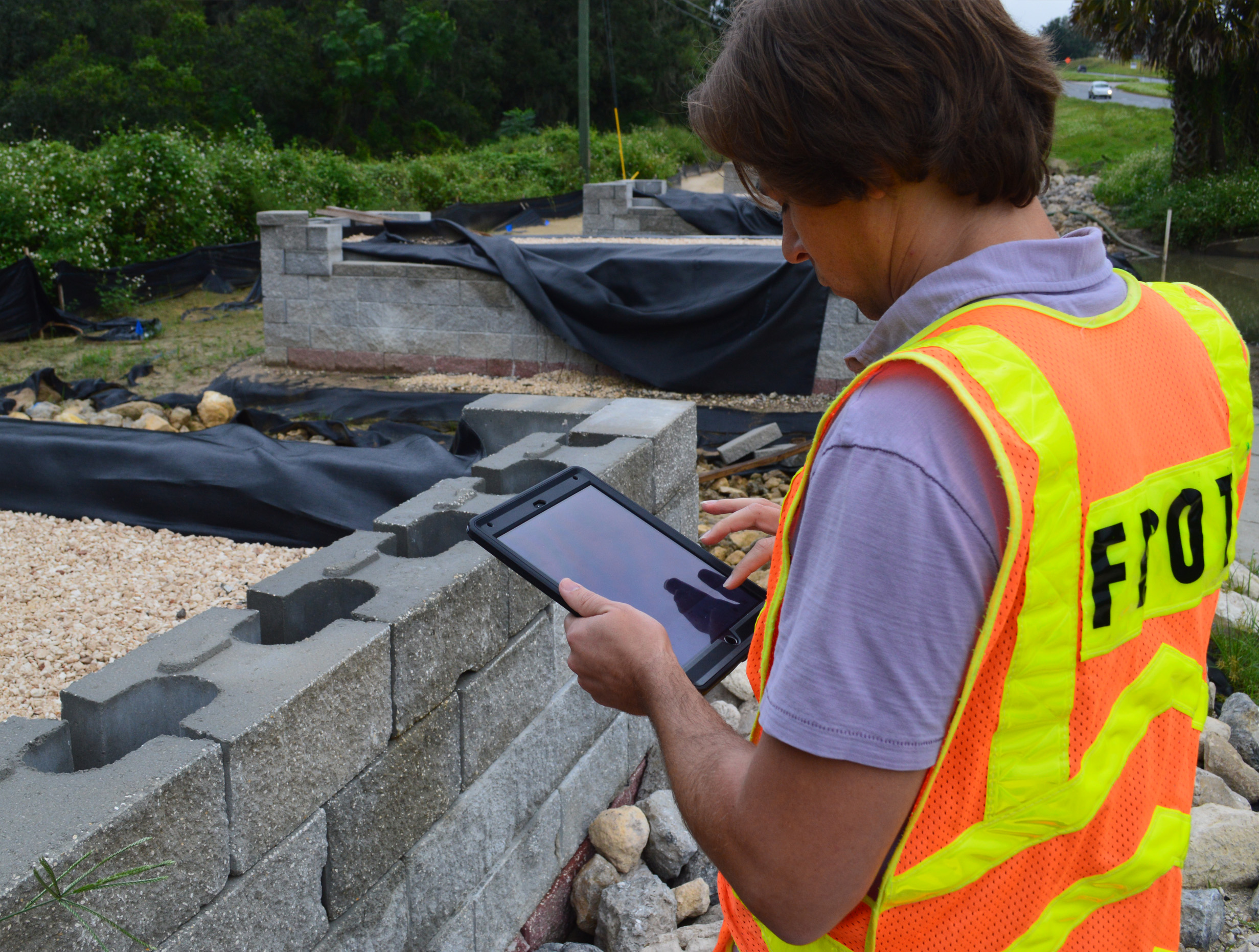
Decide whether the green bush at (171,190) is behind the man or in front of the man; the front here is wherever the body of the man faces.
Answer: in front

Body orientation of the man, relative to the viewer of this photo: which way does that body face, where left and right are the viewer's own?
facing away from the viewer and to the left of the viewer

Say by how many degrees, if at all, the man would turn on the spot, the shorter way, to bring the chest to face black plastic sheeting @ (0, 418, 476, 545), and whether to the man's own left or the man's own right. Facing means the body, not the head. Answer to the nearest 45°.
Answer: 0° — they already face it

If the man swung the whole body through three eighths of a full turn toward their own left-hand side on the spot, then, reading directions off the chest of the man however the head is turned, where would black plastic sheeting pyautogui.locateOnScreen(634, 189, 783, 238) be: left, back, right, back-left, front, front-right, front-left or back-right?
back

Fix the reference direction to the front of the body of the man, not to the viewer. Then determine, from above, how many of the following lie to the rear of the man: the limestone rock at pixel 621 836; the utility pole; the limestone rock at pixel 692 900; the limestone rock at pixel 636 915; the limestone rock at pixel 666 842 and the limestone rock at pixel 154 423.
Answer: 0

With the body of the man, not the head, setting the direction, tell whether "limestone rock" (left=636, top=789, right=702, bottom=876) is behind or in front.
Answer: in front

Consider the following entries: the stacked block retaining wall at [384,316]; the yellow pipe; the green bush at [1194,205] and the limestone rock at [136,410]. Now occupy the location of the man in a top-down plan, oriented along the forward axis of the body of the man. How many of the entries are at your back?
0

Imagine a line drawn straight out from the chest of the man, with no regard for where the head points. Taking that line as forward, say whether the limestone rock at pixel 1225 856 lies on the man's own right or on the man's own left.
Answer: on the man's own right

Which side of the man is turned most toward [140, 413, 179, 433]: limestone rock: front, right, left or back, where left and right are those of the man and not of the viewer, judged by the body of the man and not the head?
front

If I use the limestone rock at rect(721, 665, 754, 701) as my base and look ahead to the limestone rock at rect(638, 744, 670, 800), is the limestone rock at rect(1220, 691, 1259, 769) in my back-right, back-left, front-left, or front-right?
back-left

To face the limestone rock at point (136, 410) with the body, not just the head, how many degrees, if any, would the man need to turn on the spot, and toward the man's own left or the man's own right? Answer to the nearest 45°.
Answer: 0° — they already face it

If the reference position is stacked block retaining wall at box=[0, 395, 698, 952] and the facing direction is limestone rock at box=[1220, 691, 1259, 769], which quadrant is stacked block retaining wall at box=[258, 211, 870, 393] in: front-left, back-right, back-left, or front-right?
front-left

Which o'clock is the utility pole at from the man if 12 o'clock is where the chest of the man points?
The utility pole is roughly at 1 o'clock from the man.

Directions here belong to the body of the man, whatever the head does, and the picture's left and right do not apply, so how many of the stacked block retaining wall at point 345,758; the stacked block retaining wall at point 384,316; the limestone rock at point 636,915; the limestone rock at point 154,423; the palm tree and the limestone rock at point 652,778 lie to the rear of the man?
0

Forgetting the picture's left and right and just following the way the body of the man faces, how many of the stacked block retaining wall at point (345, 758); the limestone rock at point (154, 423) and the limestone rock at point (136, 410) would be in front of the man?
3

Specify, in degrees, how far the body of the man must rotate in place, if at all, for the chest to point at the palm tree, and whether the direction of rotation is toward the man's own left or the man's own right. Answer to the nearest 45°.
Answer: approximately 45° to the man's own right
